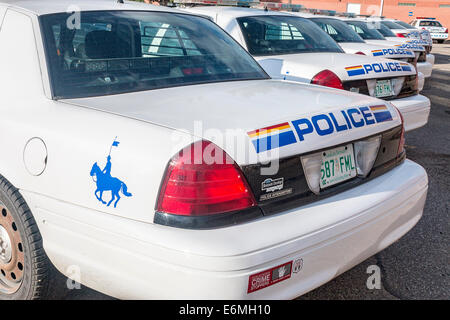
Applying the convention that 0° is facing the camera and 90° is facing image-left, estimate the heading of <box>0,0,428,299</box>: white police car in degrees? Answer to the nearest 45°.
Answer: approximately 135°

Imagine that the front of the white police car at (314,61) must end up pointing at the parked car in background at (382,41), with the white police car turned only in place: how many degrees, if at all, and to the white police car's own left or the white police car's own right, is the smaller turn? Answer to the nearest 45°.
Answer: approximately 45° to the white police car's own right

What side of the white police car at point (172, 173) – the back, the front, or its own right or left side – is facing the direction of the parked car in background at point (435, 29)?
right

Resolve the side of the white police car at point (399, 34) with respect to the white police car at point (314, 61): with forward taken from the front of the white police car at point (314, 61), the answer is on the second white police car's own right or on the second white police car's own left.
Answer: on the second white police car's own right

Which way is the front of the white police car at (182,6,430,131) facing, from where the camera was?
facing away from the viewer and to the left of the viewer

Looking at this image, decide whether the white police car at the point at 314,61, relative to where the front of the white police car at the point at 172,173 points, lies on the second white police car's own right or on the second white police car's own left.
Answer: on the second white police car's own right

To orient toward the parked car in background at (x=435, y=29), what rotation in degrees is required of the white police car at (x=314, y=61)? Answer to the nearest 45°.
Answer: approximately 45° to its right

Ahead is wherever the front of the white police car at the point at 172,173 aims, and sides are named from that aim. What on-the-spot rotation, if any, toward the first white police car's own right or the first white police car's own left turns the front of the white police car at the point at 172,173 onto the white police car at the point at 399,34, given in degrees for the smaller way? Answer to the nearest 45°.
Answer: approximately 90° to the first white police car's own right

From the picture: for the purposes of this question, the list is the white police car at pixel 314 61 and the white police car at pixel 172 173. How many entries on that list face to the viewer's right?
0
